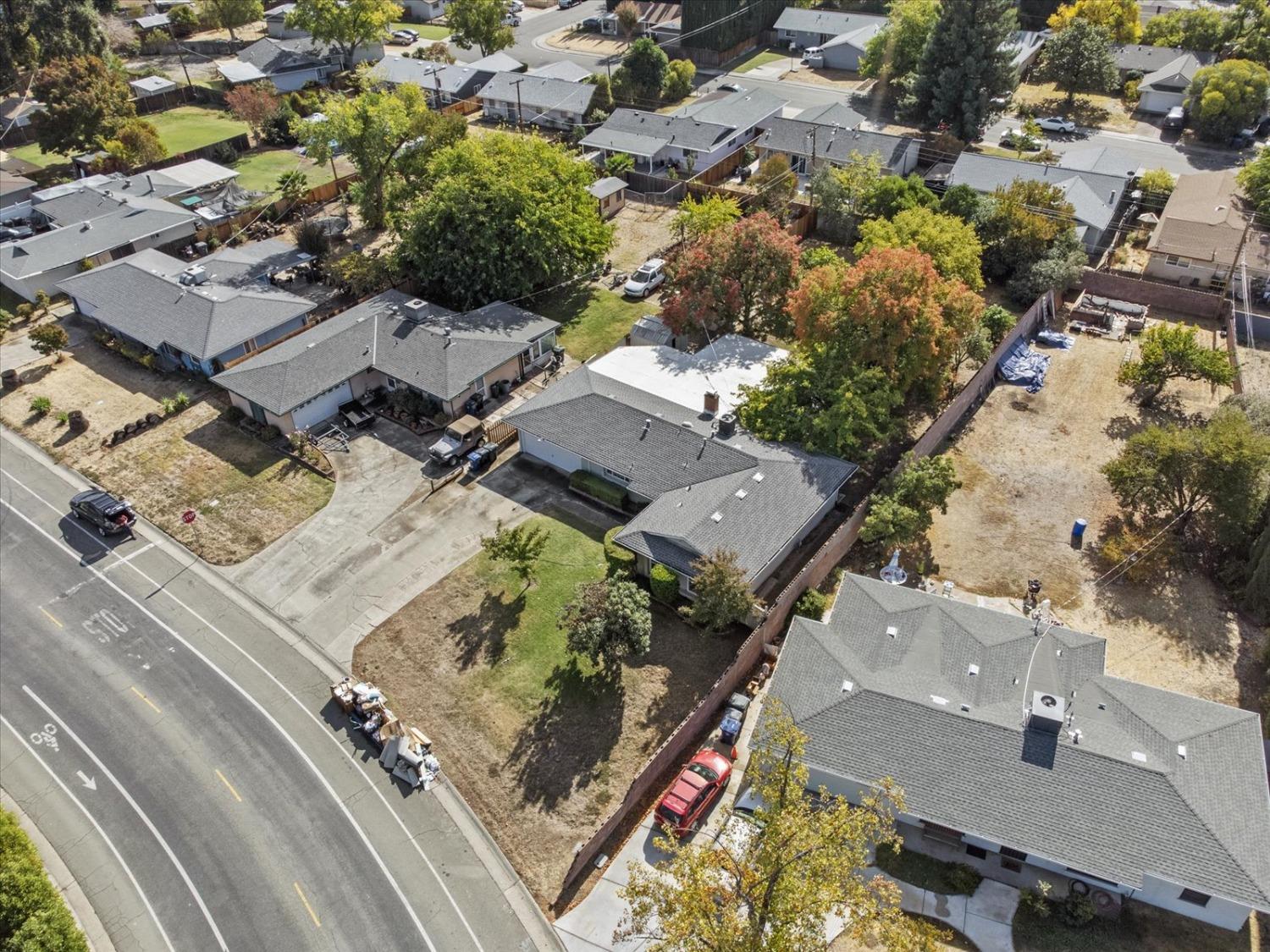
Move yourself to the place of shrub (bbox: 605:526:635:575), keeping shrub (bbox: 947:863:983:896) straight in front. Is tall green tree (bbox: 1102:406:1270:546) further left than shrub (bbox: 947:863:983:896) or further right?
left

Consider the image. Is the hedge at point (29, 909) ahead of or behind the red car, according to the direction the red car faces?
behind

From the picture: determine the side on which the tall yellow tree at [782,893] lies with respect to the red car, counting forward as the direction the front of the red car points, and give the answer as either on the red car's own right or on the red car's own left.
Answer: on the red car's own right

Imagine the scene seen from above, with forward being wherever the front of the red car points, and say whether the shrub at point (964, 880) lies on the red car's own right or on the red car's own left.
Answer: on the red car's own right

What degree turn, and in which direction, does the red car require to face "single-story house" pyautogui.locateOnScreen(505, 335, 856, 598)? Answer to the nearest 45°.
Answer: approximately 45° to its left

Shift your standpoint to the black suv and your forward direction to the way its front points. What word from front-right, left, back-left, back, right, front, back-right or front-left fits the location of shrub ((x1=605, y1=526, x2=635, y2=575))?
back

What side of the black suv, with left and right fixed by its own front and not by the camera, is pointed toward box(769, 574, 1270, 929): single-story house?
back

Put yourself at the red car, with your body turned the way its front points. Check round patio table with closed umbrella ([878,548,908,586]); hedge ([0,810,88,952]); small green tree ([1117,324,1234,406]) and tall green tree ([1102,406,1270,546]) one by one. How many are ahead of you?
3

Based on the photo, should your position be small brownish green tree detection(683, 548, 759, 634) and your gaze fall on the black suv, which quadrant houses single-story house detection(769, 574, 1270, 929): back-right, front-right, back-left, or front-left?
back-left

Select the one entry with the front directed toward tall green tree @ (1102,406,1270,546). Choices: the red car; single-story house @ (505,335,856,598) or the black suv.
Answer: the red car

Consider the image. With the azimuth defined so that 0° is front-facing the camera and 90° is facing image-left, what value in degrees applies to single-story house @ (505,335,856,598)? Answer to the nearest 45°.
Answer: approximately 45°

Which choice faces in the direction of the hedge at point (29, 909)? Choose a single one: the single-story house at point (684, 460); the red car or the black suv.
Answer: the single-story house

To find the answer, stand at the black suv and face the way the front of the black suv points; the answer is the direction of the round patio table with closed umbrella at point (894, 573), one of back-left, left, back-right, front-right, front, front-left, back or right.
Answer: back

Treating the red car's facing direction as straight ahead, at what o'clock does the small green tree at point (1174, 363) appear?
The small green tree is roughly at 12 o'clock from the red car.

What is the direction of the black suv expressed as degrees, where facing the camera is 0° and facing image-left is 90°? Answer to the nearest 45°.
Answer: approximately 135°

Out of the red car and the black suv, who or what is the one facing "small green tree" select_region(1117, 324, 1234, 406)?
the red car

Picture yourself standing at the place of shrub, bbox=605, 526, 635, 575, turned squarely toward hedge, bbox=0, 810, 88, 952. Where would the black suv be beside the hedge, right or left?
right

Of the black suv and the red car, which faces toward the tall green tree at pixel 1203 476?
the red car

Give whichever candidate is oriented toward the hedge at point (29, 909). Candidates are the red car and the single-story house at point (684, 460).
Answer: the single-story house

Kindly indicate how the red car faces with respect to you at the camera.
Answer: facing away from the viewer and to the right of the viewer
